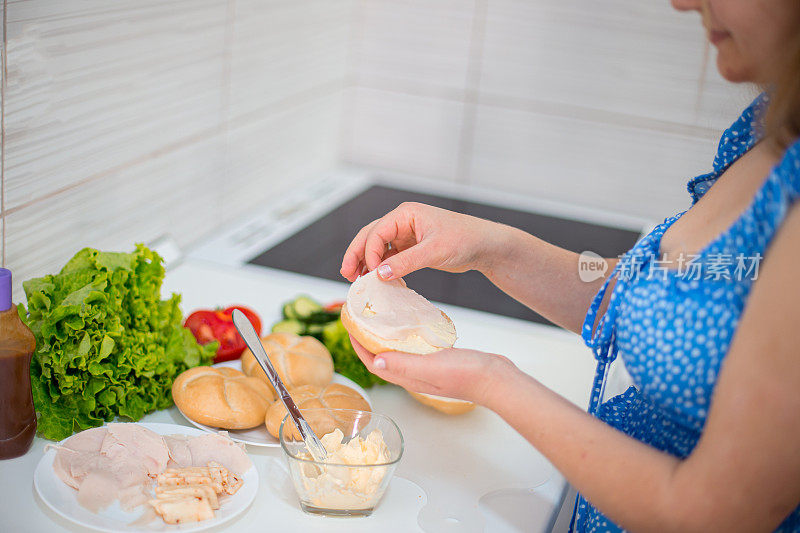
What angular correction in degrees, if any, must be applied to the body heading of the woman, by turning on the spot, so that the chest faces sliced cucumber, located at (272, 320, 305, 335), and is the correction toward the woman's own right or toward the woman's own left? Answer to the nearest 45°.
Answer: approximately 45° to the woman's own right

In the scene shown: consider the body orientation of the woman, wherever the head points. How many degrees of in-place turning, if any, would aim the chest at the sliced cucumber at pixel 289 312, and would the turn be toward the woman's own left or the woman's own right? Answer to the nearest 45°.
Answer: approximately 45° to the woman's own right

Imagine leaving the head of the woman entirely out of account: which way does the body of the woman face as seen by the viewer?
to the viewer's left
